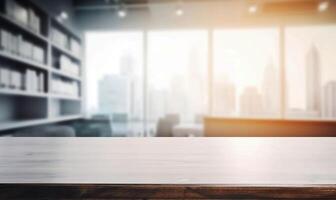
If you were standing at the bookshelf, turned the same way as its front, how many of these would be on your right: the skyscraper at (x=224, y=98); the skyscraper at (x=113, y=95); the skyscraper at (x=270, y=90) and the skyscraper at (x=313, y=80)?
0

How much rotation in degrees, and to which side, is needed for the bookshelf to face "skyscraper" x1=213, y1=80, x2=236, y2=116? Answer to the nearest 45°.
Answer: approximately 45° to its left

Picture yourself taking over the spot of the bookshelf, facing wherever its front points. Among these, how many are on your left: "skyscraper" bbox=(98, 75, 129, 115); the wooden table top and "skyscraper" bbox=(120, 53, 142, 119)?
2

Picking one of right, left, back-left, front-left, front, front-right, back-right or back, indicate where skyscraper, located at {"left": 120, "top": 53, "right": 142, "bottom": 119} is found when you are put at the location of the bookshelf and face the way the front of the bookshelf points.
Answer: left

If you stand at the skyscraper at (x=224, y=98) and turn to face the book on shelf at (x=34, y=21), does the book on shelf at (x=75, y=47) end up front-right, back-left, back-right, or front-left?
front-right

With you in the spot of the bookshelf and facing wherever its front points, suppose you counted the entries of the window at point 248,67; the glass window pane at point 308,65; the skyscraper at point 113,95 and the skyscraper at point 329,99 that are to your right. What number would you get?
0

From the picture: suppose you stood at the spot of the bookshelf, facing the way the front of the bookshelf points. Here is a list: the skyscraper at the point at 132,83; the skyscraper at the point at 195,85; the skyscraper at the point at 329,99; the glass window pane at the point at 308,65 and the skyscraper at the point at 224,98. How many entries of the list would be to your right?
0

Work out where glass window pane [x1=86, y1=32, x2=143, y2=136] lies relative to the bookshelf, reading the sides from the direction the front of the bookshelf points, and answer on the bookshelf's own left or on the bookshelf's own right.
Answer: on the bookshelf's own left

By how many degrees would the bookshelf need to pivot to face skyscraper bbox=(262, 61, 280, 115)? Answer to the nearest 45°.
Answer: approximately 45° to its left

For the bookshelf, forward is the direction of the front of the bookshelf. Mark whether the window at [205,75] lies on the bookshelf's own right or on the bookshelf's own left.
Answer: on the bookshelf's own left

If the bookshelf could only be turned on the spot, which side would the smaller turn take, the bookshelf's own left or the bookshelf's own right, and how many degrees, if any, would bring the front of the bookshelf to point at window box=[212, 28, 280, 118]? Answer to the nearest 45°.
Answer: approximately 45° to the bookshelf's own left

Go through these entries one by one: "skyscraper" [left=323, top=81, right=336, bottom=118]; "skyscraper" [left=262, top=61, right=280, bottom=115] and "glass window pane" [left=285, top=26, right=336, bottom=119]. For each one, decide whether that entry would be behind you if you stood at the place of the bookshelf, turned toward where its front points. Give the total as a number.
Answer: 0

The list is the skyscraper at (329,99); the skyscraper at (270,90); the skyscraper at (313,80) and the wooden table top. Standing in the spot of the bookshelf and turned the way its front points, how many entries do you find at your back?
0

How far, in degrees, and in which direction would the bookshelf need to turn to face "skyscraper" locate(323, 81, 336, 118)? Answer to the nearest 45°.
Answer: approximately 45° to its left

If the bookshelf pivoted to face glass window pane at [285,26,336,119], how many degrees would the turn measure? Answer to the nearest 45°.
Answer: approximately 45° to its left

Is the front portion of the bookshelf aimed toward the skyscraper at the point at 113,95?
no
